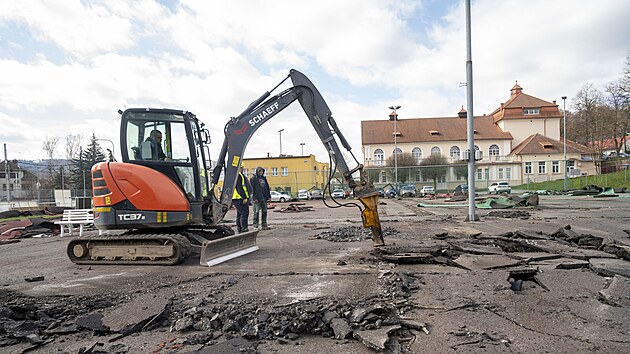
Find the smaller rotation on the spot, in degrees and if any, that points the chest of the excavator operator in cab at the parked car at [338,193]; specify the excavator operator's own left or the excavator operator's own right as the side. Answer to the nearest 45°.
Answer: approximately 45° to the excavator operator's own left

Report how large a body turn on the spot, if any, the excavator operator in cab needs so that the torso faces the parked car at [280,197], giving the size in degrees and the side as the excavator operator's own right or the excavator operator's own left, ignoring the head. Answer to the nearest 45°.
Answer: approximately 90° to the excavator operator's own left

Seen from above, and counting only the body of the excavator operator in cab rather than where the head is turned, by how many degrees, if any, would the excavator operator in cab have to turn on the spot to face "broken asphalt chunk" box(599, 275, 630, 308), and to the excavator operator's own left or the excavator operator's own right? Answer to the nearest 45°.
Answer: approximately 45° to the excavator operator's own right

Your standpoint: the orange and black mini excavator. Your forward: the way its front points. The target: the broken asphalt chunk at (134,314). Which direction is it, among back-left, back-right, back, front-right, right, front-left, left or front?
right

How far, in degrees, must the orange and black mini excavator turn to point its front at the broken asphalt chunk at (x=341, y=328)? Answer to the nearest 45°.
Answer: approximately 45° to its right

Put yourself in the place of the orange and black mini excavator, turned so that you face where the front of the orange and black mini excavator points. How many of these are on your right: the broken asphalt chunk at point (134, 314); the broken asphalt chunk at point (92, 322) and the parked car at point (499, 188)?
2

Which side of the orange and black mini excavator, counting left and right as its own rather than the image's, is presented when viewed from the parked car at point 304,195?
left

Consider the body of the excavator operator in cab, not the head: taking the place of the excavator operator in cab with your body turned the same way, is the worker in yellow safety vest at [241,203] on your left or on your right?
on your left

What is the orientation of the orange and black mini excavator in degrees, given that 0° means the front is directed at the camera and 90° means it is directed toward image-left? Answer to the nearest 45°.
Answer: approximately 270°

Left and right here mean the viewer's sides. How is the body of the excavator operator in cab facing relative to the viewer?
facing to the right of the viewer
